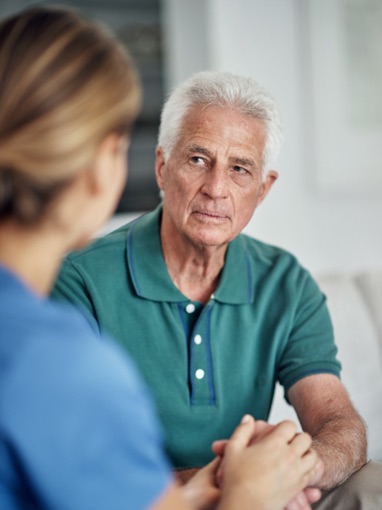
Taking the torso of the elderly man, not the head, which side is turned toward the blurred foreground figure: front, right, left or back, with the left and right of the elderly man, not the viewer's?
front

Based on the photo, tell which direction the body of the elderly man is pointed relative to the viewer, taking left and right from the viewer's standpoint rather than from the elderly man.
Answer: facing the viewer

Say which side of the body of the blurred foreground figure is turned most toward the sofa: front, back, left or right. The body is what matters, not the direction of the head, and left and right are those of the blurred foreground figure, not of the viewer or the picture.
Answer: front

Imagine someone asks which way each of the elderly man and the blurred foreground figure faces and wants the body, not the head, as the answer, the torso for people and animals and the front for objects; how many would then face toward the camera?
1

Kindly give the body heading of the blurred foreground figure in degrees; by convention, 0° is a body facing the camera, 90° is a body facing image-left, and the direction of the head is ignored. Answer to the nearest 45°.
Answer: approximately 225°

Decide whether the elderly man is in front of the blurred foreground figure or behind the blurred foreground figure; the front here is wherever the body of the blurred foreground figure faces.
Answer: in front

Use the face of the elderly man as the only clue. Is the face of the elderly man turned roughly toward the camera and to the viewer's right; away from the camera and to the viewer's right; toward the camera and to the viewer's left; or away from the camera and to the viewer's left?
toward the camera and to the viewer's left
